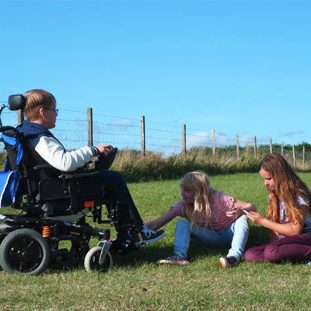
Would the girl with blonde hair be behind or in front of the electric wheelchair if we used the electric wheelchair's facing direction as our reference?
in front

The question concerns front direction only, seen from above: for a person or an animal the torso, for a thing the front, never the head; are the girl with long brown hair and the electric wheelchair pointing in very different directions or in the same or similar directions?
very different directions

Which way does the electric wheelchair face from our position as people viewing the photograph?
facing to the right of the viewer

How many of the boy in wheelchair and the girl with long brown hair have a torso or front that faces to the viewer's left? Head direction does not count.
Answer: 1

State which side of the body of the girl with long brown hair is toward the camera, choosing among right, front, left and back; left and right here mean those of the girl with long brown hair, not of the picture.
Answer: left

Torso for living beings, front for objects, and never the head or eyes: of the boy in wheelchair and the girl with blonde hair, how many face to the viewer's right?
1

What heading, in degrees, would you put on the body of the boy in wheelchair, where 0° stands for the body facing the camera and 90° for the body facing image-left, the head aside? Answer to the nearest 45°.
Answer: approximately 270°

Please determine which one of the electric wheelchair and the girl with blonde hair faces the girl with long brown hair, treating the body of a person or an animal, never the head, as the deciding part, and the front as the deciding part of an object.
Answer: the electric wheelchair

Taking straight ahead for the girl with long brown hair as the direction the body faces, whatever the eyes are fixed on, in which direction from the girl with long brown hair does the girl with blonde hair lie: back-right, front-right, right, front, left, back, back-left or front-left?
front

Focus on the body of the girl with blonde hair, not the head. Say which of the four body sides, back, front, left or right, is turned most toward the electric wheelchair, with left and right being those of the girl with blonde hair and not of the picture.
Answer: right

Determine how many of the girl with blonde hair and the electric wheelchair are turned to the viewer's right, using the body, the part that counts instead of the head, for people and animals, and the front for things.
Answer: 1

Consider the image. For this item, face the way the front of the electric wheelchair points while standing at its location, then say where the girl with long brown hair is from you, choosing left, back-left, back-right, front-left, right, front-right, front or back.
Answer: front

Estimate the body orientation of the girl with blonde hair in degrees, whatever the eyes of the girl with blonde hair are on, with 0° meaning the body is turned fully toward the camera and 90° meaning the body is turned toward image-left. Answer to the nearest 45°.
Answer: approximately 45°
